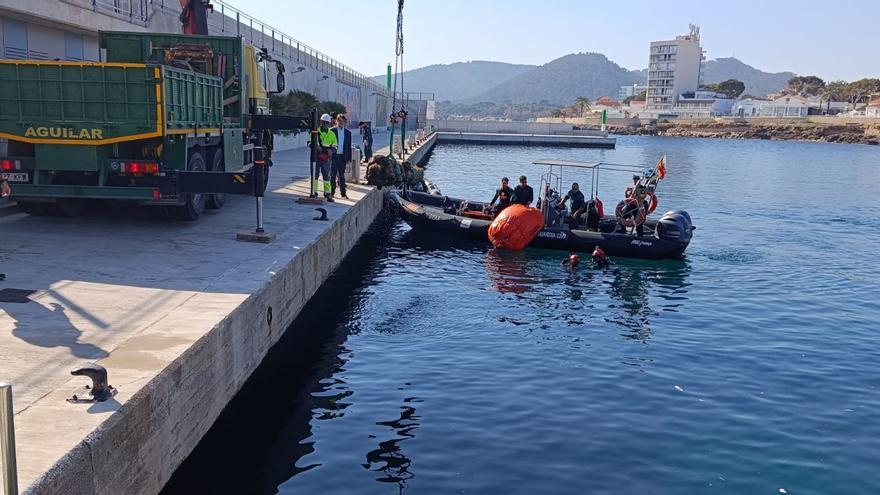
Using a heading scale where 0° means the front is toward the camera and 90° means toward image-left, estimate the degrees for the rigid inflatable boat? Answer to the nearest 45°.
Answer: approximately 135°

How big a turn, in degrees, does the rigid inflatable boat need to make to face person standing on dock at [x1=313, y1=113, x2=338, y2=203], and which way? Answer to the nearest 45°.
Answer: approximately 45° to its left

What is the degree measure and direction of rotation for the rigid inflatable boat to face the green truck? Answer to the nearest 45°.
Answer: approximately 90° to its left

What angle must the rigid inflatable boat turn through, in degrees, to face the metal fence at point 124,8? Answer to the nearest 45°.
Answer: approximately 45° to its left

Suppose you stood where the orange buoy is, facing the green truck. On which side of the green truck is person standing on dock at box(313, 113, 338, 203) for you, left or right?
right

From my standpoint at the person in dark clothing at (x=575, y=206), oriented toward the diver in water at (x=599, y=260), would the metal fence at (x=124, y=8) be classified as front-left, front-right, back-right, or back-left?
back-right

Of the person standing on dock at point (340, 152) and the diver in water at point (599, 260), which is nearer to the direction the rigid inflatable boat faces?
the person standing on dock

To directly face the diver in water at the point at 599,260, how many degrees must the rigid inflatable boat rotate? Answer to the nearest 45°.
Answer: approximately 135° to its left

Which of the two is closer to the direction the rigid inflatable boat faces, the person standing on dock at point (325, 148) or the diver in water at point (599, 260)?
the person standing on dock
